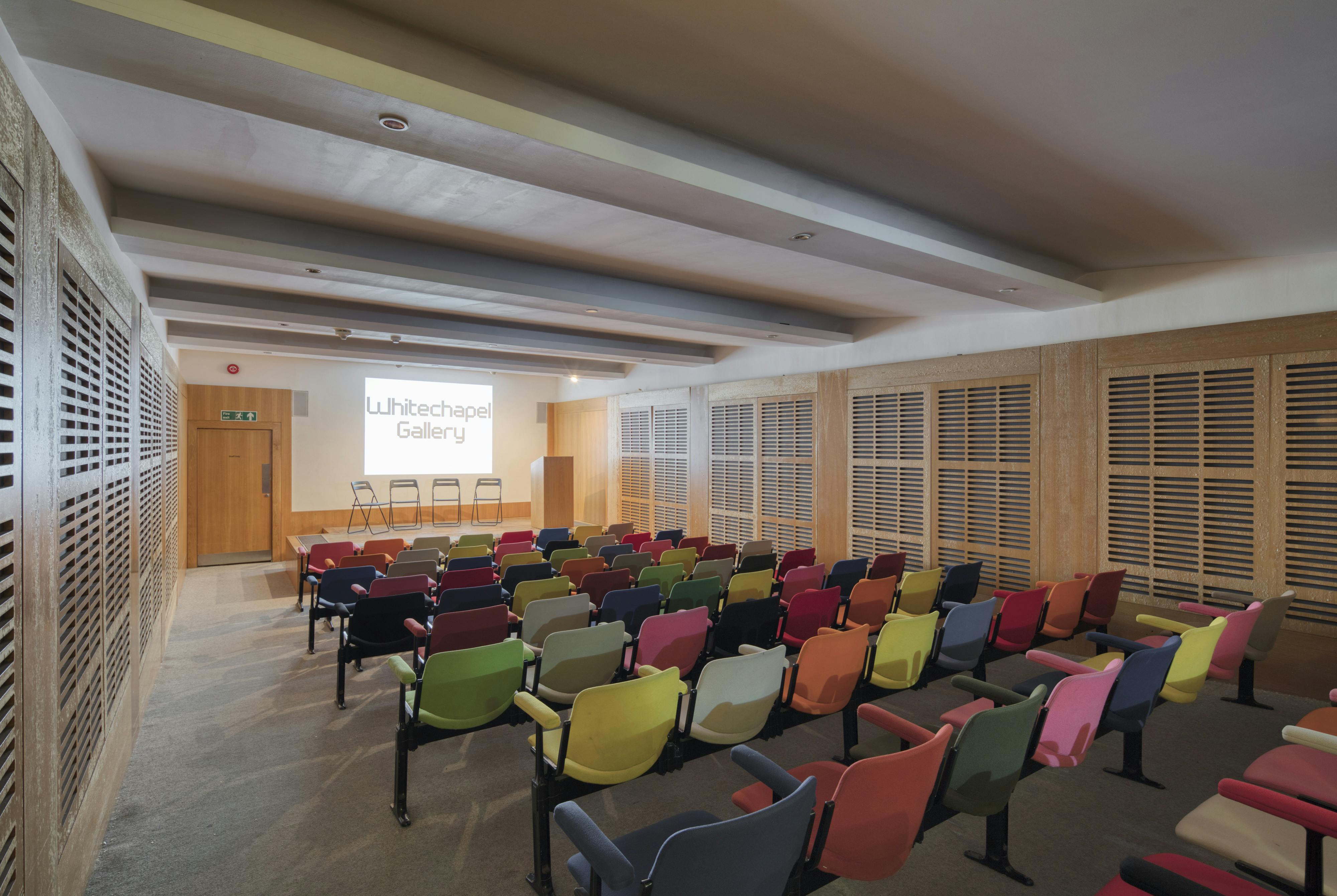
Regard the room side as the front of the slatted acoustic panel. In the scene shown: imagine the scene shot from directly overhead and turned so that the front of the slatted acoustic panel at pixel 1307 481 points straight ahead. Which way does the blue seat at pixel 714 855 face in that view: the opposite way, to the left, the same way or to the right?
to the right

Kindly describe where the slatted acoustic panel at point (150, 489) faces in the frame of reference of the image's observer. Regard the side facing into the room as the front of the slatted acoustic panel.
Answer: facing to the right of the viewer

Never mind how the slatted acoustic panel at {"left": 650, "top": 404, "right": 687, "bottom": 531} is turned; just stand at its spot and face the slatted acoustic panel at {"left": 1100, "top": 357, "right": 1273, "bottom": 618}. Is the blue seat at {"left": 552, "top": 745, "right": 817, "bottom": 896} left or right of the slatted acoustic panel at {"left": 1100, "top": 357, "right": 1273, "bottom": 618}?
right

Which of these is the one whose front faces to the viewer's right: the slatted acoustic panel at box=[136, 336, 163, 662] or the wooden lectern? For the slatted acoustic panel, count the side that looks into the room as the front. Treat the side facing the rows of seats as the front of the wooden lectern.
the slatted acoustic panel

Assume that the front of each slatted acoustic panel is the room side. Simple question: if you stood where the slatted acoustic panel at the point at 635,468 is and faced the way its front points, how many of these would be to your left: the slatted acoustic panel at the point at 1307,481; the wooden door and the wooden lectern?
1

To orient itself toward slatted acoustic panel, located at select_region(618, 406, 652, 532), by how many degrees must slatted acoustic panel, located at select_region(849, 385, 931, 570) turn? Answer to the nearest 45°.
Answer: approximately 90° to its right

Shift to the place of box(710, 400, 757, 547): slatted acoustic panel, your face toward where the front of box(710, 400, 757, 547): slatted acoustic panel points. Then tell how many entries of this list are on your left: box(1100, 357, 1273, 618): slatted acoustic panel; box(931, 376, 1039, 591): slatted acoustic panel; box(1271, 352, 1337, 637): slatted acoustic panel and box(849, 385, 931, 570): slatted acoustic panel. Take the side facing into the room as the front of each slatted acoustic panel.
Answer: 4

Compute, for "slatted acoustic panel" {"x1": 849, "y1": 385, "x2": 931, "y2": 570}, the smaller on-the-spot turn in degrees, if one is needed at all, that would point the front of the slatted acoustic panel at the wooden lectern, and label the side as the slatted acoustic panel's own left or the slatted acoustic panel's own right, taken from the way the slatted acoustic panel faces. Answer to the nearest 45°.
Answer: approximately 90° to the slatted acoustic panel's own right

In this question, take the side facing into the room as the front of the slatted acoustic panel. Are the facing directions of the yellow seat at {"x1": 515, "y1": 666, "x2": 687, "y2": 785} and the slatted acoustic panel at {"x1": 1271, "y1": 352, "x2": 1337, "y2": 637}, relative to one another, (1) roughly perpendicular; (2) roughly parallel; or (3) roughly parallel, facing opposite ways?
roughly perpendicular

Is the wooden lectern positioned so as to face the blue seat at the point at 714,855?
yes

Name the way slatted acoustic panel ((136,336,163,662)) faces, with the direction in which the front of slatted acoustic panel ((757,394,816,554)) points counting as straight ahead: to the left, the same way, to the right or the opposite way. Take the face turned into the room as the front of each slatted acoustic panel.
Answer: the opposite way

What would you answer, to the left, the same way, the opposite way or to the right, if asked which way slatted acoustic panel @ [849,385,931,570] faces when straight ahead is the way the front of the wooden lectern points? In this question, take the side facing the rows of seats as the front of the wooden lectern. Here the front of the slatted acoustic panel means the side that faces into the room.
to the right

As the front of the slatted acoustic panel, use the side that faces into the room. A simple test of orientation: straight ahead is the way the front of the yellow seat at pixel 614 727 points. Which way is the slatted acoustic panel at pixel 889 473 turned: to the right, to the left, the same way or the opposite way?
to the left

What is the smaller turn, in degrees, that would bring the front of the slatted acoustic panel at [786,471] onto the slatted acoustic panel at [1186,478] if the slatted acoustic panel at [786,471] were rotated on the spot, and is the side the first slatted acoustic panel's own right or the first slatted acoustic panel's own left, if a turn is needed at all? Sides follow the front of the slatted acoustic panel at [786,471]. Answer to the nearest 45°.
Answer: approximately 90° to the first slatted acoustic panel's own left

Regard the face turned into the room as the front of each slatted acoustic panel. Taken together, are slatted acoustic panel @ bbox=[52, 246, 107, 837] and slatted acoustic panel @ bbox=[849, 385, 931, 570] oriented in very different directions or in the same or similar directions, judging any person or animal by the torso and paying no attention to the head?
very different directions

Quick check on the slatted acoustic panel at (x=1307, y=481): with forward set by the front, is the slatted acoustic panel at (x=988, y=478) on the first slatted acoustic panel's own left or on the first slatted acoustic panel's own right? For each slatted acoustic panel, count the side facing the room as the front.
on the first slatted acoustic panel's own right

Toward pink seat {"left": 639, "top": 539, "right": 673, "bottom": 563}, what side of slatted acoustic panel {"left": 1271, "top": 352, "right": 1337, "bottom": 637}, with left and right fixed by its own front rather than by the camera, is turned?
right

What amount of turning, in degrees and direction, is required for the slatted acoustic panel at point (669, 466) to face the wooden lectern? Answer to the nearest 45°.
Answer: approximately 45° to its right

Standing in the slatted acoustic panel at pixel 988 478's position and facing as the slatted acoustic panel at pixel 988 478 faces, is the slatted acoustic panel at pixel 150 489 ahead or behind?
ahead
